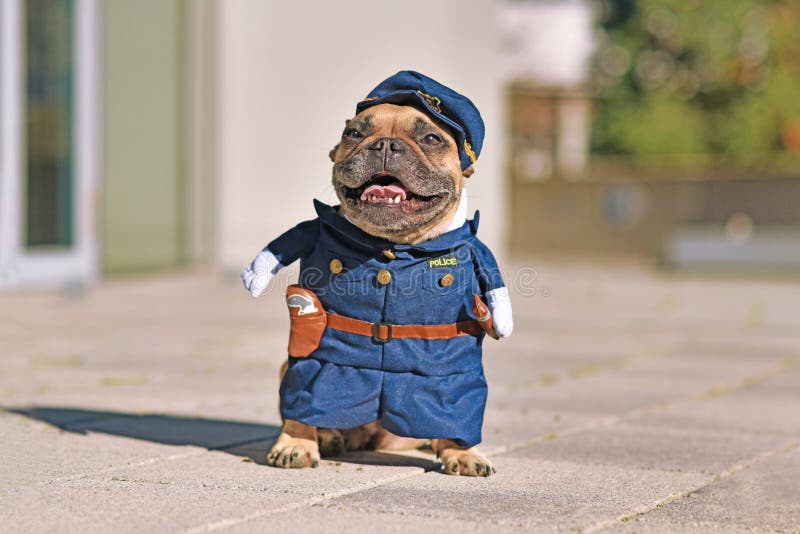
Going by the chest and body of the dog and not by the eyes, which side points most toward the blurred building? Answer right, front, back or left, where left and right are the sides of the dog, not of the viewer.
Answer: back

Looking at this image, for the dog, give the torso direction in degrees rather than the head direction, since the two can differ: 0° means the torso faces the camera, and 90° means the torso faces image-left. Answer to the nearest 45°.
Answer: approximately 0°
